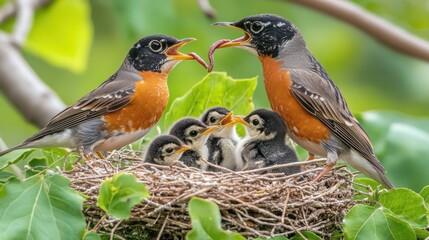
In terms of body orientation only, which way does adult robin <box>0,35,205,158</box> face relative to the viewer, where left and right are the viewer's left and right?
facing to the right of the viewer

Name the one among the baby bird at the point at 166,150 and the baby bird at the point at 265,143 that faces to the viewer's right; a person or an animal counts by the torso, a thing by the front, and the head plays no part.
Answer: the baby bird at the point at 166,150

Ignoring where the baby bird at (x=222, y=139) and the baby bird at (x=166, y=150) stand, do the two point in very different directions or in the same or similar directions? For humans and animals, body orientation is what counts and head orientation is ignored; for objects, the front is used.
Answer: same or similar directions

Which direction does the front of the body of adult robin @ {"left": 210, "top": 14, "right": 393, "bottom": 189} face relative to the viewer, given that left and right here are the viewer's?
facing to the left of the viewer

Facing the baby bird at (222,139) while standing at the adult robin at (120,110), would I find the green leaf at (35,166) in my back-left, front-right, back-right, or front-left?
back-right
